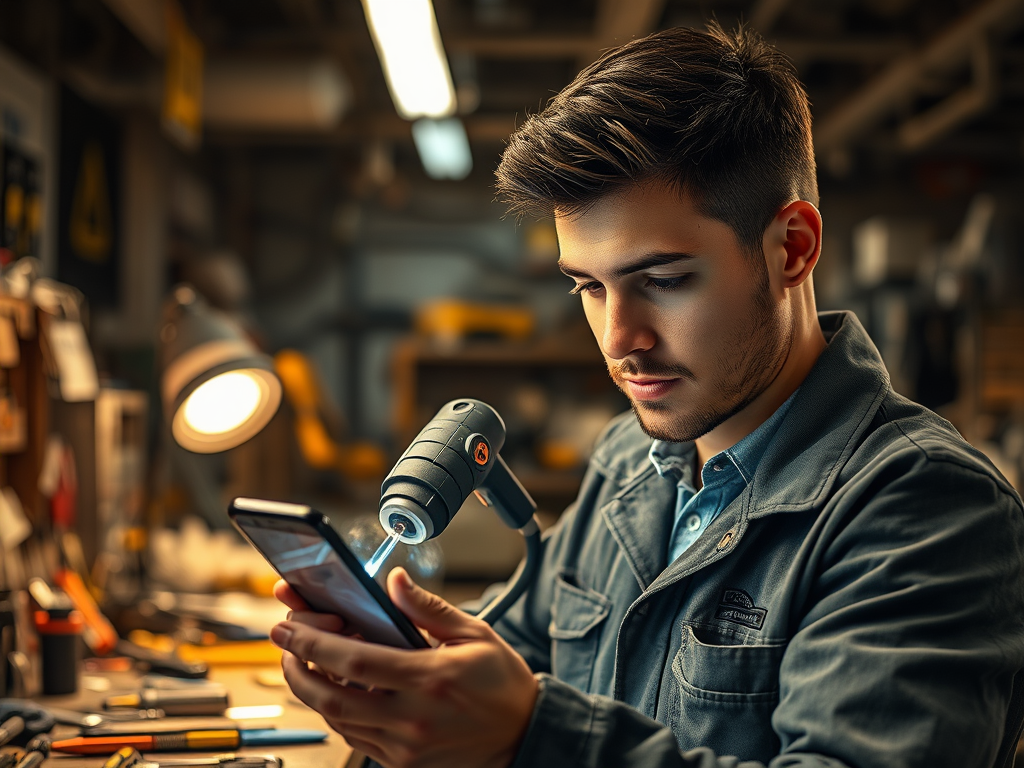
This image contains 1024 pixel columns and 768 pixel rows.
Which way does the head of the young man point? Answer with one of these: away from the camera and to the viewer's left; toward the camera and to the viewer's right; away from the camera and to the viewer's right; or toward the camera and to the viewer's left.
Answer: toward the camera and to the viewer's left

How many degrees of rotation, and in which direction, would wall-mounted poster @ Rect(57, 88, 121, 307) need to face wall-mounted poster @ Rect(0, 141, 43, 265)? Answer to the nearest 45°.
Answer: approximately 45° to its right

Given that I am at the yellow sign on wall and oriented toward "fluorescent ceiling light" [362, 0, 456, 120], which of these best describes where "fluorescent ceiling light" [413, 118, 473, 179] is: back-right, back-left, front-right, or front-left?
front-left

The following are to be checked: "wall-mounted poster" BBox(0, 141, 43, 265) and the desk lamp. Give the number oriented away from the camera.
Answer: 0

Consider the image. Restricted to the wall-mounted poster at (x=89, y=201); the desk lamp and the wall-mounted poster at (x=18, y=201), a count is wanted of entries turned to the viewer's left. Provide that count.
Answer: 0

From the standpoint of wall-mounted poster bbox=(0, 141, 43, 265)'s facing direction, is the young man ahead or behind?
ahead

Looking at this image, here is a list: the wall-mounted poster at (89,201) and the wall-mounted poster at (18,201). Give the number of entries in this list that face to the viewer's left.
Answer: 0

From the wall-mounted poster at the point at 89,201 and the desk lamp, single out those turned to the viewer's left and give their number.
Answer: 0

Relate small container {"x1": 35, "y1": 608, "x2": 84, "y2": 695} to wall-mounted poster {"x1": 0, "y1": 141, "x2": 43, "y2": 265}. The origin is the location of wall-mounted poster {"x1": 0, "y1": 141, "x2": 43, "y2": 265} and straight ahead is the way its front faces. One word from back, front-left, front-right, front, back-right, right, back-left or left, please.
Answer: front-right

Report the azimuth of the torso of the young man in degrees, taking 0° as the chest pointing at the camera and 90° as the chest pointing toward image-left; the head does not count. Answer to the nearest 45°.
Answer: approximately 45°

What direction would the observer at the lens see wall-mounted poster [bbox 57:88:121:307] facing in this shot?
facing the viewer and to the right of the viewer
